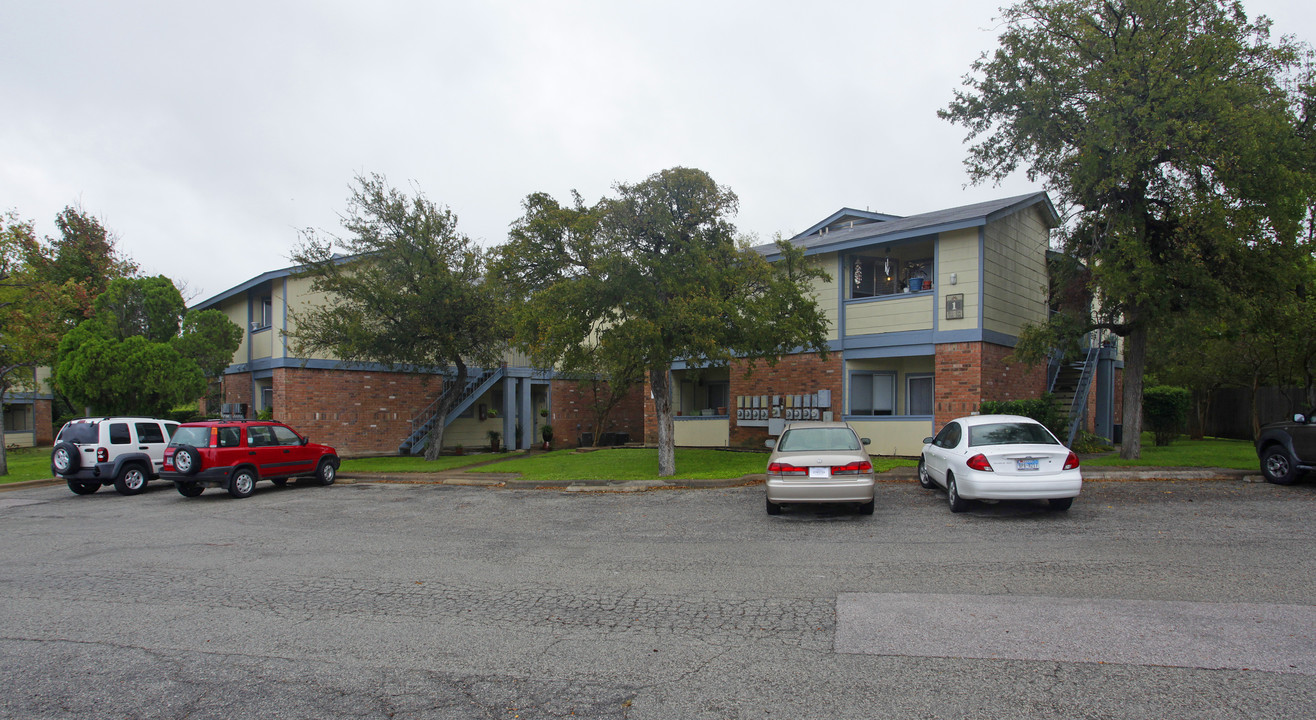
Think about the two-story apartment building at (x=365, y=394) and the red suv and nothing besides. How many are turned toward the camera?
1

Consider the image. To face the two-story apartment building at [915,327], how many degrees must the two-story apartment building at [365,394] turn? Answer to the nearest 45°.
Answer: approximately 45° to its left

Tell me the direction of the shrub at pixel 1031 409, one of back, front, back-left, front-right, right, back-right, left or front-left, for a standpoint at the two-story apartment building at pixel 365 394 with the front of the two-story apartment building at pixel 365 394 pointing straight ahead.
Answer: front-left

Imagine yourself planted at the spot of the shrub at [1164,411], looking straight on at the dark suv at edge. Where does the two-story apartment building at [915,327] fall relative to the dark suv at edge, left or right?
right

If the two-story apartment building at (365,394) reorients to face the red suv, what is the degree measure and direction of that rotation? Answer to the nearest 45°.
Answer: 0° — it already faces it

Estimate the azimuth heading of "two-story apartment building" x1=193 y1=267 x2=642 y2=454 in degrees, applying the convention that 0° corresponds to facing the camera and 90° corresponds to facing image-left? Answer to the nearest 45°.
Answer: approximately 0°

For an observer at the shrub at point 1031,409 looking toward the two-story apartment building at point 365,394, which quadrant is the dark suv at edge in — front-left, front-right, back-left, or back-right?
back-left

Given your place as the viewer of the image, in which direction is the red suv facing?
facing away from the viewer and to the right of the viewer
